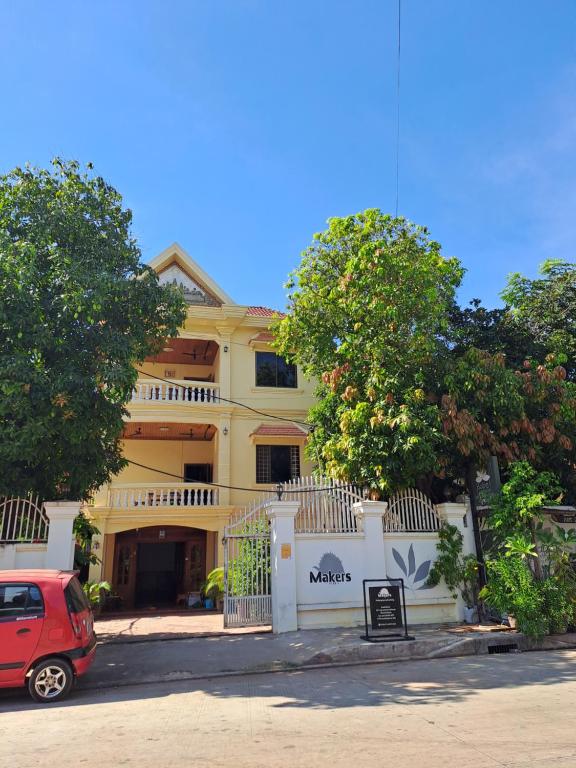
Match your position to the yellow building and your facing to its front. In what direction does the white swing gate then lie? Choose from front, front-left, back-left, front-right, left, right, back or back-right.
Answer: front

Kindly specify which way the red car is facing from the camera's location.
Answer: facing to the left of the viewer

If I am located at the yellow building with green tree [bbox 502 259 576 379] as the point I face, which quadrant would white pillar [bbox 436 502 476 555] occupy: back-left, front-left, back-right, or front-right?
front-right

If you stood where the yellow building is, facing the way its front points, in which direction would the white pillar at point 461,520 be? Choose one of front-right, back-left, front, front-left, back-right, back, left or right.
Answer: front-left

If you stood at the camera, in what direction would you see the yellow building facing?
facing the viewer

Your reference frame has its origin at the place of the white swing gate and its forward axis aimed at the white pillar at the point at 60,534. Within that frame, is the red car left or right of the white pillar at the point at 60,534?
left

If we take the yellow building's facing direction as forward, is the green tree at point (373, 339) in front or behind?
in front

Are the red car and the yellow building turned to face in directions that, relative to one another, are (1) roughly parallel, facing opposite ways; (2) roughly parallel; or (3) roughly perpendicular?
roughly perpendicular

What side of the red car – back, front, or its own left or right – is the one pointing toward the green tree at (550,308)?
back

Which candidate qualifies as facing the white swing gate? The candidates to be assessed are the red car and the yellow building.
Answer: the yellow building

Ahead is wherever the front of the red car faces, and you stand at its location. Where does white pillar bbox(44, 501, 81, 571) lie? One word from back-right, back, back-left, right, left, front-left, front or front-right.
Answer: right
